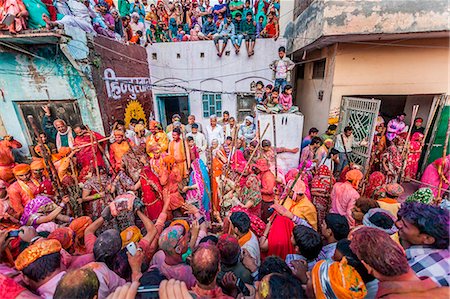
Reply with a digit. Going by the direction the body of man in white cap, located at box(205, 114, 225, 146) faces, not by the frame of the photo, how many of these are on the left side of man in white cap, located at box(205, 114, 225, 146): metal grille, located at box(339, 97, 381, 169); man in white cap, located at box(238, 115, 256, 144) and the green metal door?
3

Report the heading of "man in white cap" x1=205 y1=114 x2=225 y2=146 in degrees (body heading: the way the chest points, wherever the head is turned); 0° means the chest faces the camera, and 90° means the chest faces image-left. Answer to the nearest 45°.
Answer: approximately 0°

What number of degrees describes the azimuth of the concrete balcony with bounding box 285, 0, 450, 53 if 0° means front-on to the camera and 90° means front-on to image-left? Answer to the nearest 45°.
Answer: approximately 0°

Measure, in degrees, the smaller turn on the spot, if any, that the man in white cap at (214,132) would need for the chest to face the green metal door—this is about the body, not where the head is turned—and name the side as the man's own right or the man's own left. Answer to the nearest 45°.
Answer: approximately 90° to the man's own left

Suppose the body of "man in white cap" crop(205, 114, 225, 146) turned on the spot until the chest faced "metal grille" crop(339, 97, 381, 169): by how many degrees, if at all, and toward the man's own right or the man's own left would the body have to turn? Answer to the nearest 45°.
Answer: approximately 90° to the man's own left

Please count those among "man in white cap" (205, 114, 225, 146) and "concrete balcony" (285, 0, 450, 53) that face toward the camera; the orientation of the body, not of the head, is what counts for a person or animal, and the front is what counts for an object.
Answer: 2
